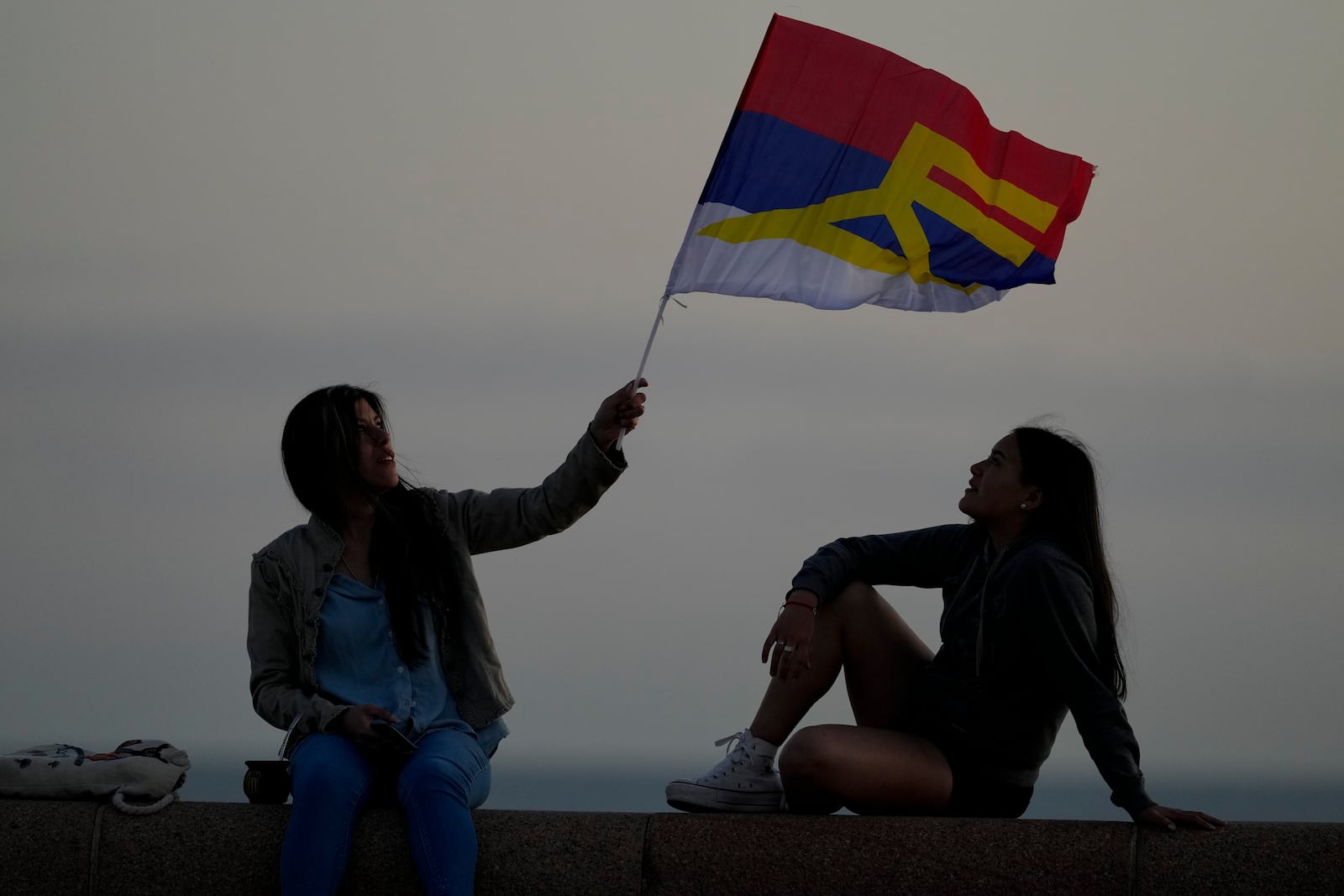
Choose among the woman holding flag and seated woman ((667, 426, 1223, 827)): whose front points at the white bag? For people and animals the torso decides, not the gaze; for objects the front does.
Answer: the seated woman

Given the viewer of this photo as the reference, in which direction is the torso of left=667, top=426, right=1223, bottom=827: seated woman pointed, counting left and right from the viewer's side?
facing to the left of the viewer

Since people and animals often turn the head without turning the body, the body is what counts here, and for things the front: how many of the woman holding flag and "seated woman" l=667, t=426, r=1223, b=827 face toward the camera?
1

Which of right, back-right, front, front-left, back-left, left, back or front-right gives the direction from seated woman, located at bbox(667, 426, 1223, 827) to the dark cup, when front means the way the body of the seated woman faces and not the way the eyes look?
front

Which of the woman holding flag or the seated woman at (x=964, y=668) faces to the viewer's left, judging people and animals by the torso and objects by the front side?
the seated woman

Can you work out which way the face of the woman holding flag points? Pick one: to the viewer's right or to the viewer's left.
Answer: to the viewer's right

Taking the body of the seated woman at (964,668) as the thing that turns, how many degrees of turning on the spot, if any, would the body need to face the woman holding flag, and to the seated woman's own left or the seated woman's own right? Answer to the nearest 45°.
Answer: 0° — they already face them

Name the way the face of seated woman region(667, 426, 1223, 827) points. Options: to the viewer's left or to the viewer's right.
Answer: to the viewer's left

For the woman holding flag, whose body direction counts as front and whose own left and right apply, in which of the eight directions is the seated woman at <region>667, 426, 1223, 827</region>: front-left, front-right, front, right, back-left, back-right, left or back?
left

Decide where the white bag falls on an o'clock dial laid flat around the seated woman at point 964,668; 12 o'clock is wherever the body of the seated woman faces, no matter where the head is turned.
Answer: The white bag is roughly at 12 o'clock from the seated woman.

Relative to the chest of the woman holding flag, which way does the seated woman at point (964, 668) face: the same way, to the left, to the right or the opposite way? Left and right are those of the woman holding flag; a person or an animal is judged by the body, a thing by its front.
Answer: to the right

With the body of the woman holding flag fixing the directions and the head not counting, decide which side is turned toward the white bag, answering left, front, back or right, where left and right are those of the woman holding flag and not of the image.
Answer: right

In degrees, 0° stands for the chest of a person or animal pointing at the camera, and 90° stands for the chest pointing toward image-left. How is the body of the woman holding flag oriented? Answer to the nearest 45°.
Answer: approximately 0°
